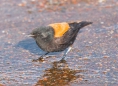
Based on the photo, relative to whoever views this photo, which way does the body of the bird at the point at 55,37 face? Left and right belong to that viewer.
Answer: facing to the left of the viewer
